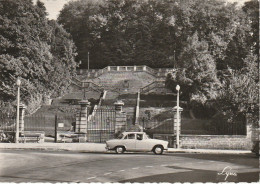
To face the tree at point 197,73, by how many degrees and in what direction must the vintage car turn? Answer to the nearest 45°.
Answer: approximately 90° to its left

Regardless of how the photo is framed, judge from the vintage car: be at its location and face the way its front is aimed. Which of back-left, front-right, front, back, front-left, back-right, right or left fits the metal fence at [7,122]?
back-left

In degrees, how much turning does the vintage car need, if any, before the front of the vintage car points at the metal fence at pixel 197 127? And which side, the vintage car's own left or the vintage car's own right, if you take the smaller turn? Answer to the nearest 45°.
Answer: approximately 90° to the vintage car's own left

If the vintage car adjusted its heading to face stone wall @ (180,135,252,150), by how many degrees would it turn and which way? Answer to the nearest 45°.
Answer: approximately 45° to its left

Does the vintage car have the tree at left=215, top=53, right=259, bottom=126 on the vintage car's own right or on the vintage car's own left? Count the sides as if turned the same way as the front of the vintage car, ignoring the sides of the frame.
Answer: on the vintage car's own left

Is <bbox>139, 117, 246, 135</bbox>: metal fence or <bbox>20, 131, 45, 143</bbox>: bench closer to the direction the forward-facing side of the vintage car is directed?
the metal fence

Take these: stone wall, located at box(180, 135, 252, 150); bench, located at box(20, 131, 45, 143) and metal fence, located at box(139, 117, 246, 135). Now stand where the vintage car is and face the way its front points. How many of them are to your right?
0

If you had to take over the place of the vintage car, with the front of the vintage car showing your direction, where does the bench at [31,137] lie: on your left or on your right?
on your left

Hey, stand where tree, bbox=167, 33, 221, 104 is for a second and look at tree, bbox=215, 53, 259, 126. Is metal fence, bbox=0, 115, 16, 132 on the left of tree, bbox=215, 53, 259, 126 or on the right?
right

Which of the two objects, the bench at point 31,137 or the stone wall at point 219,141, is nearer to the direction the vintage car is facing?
the stone wall

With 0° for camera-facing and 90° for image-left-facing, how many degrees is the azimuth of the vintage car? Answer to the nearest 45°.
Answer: approximately 270°

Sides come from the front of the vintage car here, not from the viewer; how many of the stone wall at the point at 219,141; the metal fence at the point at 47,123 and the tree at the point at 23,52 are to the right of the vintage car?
0
